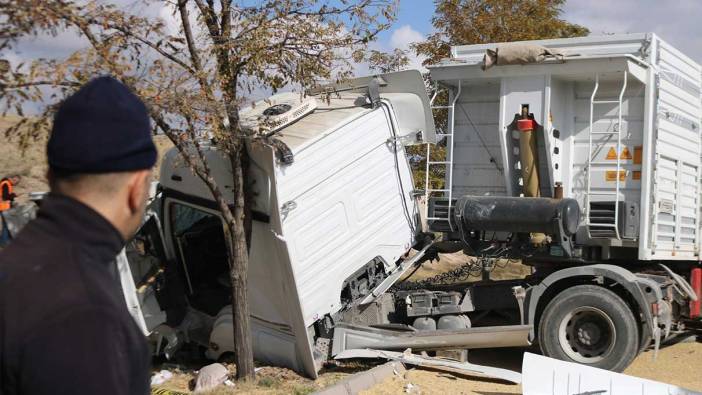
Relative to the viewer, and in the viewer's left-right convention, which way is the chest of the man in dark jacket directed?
facing away from the viewer and to the right of the viewer

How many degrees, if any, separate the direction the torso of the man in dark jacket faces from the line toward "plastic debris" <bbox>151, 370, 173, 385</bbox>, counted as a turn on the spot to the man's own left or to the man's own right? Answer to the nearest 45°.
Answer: approximately 45° to the man's own left

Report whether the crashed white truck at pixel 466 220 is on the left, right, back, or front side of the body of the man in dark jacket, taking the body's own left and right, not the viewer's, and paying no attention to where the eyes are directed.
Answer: front

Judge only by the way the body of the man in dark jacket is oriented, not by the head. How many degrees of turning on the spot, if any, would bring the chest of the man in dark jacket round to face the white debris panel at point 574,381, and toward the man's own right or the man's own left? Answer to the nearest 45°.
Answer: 0° — they already face it

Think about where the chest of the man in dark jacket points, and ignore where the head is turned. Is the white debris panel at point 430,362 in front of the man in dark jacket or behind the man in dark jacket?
in front

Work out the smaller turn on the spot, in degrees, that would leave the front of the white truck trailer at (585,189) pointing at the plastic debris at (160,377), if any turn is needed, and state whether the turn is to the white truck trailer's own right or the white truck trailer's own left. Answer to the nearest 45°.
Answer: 0° — it already faces it

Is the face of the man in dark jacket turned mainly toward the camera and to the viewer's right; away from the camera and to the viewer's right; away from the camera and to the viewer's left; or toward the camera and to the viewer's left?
away from the camera and to the viewer's right

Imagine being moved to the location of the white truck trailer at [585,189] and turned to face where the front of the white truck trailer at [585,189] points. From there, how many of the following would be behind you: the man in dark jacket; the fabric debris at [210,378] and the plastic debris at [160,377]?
0

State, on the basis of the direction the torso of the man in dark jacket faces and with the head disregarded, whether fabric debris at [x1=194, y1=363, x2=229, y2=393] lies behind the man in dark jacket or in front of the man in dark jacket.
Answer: in front

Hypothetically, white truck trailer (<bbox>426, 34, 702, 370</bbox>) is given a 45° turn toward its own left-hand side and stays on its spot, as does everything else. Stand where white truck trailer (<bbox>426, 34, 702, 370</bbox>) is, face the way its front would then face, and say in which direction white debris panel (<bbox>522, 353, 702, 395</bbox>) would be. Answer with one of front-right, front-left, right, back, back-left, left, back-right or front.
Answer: front

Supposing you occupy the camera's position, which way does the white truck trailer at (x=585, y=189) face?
facing the viewer and to the left of the viewer

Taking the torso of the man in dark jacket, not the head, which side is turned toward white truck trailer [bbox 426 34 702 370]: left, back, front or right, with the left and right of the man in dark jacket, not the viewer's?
front
